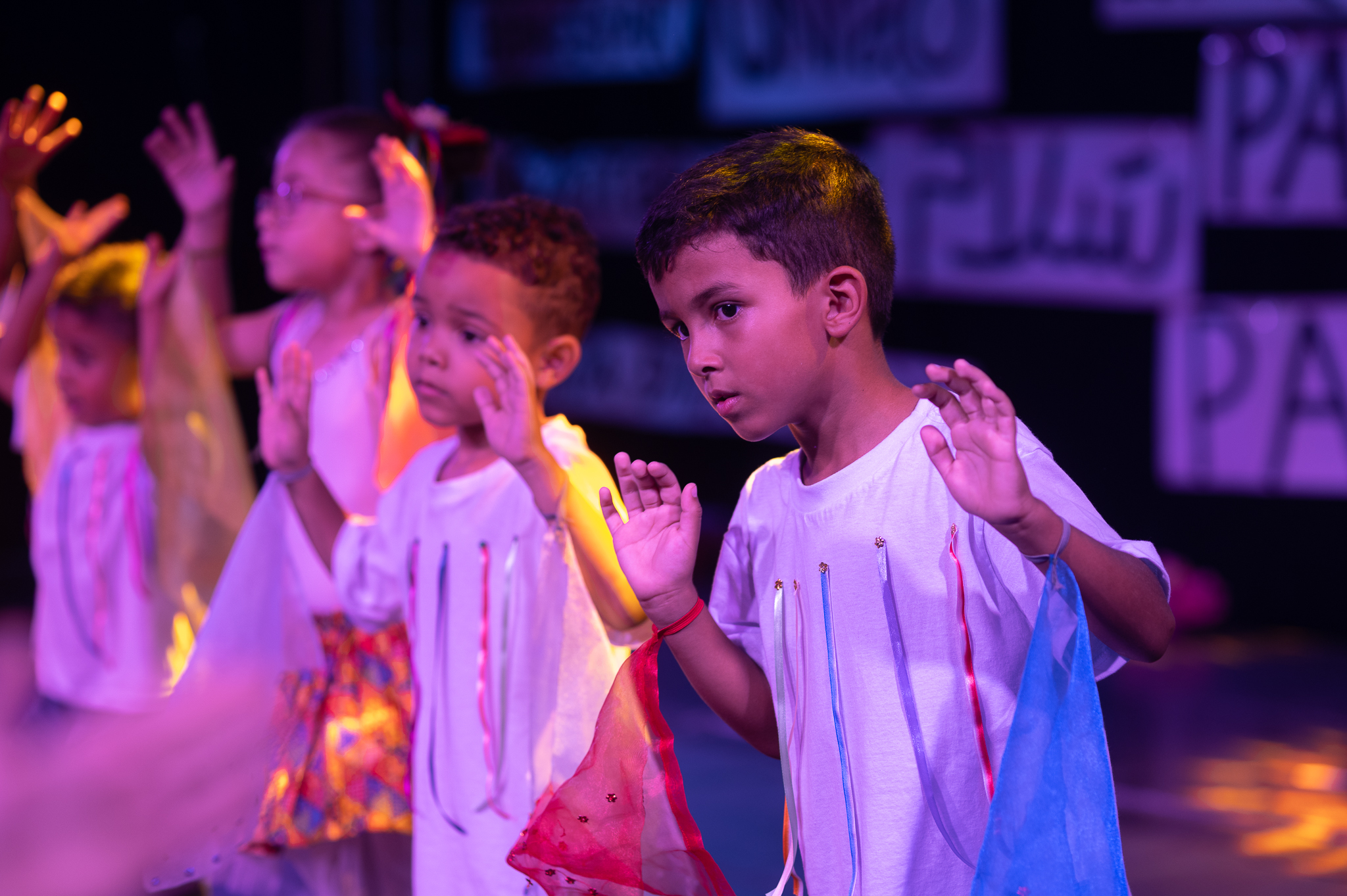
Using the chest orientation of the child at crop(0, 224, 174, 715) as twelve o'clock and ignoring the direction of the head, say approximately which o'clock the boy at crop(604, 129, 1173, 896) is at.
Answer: The boy is roughly at 10 o'clock from the child.

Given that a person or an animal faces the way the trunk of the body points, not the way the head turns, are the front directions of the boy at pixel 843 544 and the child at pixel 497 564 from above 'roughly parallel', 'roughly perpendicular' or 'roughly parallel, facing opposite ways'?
roughly parallel

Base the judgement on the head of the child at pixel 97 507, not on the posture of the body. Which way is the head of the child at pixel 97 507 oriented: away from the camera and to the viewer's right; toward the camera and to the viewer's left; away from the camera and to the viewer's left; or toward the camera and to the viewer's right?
toward the camera and to the viewer's left

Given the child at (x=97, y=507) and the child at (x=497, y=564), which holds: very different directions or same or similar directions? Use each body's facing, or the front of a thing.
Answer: same or similar directions

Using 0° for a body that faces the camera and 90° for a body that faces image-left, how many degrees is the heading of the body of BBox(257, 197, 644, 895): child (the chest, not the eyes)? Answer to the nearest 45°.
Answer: approximately 45°

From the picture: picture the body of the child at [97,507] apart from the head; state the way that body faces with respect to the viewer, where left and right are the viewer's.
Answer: facing the viewer and to the left of the viewer

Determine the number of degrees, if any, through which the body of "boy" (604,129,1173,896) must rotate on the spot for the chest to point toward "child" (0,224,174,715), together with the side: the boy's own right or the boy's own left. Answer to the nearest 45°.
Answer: approximately 90° to the boy's own right

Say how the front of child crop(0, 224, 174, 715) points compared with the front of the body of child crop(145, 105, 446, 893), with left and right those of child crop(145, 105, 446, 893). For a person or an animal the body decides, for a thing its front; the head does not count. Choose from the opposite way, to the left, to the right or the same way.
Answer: the same way

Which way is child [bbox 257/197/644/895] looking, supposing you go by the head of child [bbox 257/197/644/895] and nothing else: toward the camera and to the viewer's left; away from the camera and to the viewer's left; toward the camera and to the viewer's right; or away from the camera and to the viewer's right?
toward the camera and to the viewer's left

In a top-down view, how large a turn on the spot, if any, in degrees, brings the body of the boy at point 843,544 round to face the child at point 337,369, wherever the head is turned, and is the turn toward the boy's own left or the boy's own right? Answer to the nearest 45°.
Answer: approximately 90° to the boy's own right

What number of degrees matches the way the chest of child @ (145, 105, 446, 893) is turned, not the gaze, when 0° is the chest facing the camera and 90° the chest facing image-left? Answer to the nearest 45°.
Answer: approximately 45°
